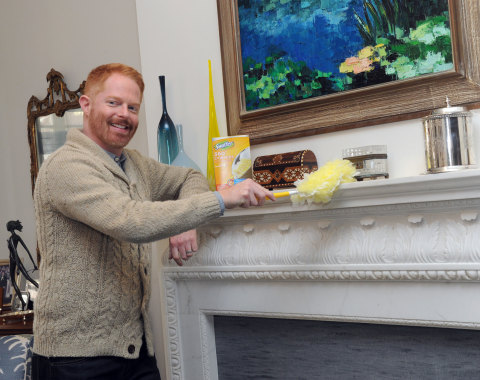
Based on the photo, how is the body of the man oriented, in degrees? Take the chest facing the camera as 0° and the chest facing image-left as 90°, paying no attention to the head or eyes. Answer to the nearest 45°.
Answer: approximately 315°

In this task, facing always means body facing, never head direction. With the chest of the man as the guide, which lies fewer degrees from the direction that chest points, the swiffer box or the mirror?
the swiffer box

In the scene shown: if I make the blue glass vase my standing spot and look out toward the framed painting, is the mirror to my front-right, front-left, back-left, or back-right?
back-left

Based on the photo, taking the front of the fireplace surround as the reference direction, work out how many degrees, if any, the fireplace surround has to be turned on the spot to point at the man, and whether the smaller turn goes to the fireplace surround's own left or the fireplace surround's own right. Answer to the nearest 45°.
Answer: approximately 45° to the fireplace surround's own right

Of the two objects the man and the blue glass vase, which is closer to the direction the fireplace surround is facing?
the man

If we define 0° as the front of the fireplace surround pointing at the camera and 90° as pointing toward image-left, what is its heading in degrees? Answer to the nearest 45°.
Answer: approximately 45°

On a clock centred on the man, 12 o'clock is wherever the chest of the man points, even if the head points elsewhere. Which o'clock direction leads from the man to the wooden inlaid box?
The wooden inlaid box is roughly at 10 o'clock from the man.

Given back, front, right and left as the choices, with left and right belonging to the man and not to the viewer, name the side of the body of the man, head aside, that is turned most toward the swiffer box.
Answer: left

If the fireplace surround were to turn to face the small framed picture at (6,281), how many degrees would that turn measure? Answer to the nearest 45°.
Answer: approximately 90° to its right

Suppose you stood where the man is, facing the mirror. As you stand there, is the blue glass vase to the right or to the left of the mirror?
right

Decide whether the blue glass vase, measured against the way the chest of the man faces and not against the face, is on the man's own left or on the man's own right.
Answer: on the man's own left
